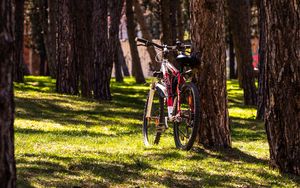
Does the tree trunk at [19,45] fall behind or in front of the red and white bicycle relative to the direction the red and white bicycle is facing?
in front

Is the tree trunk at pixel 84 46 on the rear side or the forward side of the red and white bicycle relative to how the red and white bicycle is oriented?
on the forward side

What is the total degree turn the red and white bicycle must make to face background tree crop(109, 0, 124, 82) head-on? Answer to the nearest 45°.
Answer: approximately 45° to its right

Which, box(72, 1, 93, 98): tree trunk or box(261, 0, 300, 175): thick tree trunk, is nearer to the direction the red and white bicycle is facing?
the tree trunk
